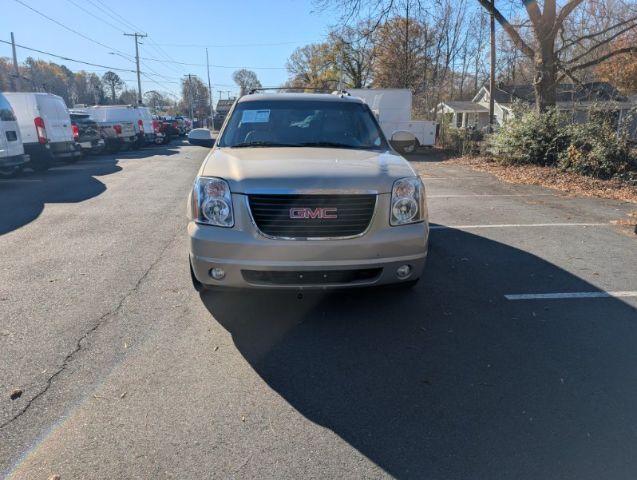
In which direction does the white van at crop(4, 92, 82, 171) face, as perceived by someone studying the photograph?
facing away from the viewer and to the left of the viewer

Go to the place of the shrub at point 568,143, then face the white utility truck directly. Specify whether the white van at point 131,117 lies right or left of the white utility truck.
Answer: left

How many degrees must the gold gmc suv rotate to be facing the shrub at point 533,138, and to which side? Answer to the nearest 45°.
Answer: approximately 135° to its left

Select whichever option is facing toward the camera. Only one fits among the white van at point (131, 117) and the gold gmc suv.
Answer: the gold gmc suv

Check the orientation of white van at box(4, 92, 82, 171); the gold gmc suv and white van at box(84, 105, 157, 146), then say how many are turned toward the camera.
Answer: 1

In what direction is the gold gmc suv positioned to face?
toward the camera

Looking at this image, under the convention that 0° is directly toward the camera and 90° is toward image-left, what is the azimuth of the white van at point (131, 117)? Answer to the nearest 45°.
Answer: approximately 135°

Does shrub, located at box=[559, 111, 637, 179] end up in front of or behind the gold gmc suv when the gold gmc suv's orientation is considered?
behind

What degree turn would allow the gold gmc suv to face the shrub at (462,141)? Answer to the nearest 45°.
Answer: approximately 180°

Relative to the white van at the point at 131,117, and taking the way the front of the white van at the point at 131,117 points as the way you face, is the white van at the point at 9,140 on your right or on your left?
on your left
